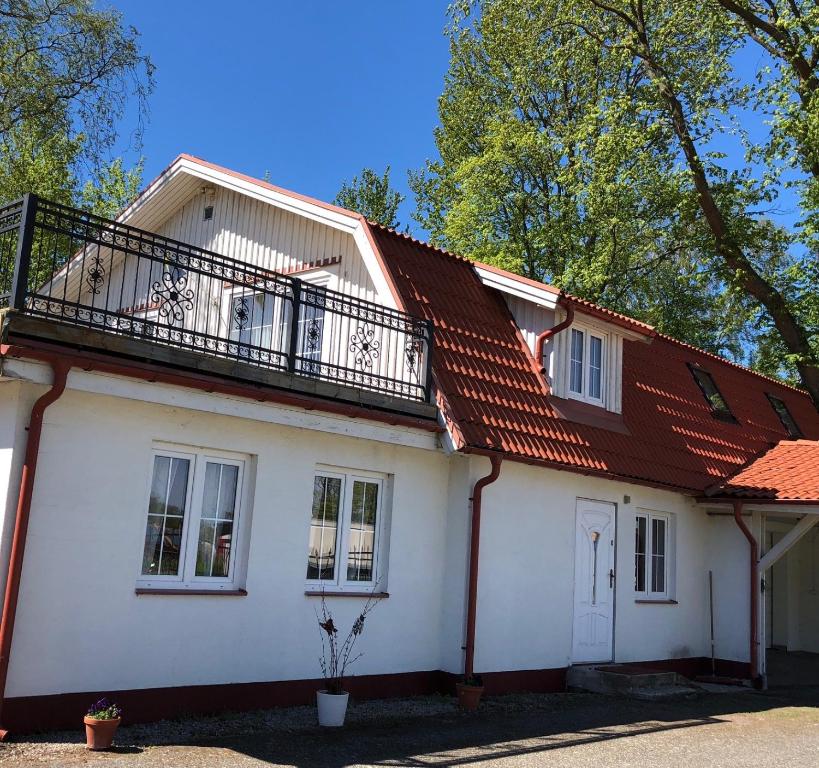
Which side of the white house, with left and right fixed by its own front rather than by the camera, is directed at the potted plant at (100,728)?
right

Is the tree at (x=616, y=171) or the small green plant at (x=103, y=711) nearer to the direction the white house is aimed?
the small green plant

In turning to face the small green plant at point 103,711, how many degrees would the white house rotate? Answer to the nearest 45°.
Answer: approximately 90° to its right

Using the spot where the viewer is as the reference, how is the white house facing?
facing the viewer and to the right of the viewer

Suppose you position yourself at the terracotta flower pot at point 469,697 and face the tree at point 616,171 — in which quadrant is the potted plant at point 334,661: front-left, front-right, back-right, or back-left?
back-left
